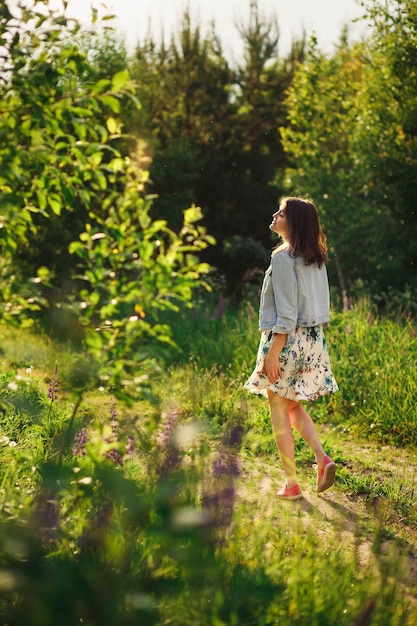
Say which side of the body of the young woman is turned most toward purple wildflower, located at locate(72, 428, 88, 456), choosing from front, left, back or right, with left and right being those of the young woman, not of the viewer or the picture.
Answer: left

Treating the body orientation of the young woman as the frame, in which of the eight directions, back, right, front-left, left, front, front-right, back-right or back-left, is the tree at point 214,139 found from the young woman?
front-right

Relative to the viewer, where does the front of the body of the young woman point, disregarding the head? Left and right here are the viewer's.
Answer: facing away from the viewer and to the left of the viewer

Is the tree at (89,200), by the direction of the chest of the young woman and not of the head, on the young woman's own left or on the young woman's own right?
on the young woman's own left

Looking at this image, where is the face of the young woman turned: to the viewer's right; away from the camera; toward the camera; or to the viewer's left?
to the viewer's left

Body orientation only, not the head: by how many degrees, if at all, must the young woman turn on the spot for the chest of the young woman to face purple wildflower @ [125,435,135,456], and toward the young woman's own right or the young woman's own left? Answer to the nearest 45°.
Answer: approximately 90° to the young woman's own left
